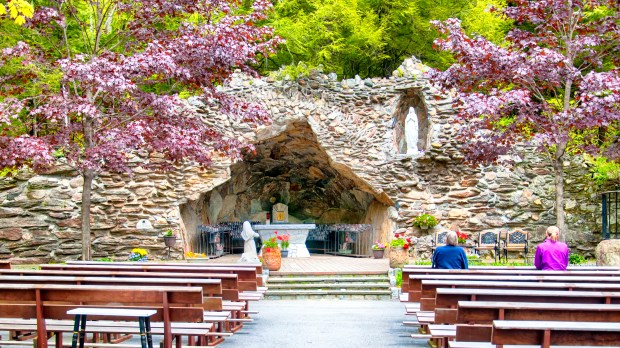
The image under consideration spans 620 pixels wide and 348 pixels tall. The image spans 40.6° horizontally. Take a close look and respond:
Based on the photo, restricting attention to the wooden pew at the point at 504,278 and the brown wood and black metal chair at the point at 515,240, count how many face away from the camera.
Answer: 1

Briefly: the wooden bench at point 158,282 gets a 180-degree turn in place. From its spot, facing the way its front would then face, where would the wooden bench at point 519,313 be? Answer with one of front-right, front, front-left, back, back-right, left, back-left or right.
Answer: front-left

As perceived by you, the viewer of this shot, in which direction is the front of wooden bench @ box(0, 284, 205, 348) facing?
facing away from the viewer

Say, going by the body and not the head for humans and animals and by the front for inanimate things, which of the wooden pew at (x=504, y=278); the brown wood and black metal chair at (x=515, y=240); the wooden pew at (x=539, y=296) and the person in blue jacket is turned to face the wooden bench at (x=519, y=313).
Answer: the brown wood and black metal chair

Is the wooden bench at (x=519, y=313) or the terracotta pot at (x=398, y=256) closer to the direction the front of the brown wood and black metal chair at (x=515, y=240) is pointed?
the wooden bench

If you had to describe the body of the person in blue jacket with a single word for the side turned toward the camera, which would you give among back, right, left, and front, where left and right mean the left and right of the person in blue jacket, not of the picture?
back

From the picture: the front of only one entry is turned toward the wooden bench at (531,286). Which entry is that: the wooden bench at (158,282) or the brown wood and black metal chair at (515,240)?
the brown wood and black metal chair

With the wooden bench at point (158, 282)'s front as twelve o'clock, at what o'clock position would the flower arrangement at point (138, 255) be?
The flower arrangement is roughly at 12 o'clock from the wooden bench.

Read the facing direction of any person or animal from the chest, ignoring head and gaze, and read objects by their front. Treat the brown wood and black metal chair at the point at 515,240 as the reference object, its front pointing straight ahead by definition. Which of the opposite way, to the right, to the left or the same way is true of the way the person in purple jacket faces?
the opposite way

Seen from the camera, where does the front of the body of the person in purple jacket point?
away from the camera

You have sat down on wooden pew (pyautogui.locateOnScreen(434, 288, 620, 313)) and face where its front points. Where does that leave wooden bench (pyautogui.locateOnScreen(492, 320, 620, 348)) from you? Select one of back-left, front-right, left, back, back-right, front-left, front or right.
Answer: back

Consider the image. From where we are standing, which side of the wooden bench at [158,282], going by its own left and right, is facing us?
back
